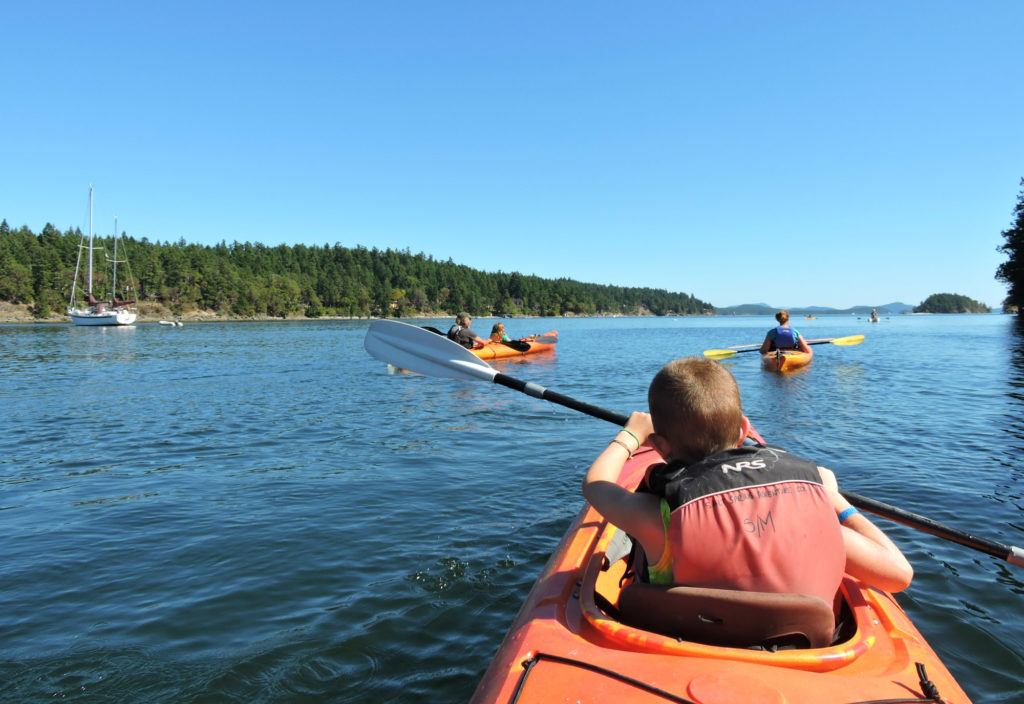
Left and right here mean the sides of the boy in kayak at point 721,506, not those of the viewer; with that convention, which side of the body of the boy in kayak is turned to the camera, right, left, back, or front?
back

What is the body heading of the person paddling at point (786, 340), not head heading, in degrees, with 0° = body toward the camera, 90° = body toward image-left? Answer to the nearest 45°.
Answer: approximately 180°

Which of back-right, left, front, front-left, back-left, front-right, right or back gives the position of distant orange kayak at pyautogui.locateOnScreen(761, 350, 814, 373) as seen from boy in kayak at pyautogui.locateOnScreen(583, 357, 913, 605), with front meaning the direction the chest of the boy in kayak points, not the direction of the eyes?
front

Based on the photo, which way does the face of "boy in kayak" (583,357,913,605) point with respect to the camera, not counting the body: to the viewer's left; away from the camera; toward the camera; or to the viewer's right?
away from the camera

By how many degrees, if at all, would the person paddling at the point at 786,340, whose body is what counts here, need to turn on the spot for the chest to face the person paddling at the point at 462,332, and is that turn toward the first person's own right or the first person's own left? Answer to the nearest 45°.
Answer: approximately 135° to the first person's own left

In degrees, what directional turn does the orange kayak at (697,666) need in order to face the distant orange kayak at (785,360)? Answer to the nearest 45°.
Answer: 0° — it already faces it

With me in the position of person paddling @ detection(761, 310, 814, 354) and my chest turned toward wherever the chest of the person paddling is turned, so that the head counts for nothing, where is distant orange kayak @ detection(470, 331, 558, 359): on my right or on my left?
on my left

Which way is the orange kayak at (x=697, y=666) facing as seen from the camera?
away from the camera

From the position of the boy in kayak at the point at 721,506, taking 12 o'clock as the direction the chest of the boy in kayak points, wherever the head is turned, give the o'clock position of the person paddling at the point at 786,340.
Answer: The person paddling is roughly at 12 o'clock from the boy in kayak.

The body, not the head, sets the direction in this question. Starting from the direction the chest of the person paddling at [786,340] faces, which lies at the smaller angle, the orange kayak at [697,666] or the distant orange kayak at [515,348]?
the distant orange kayak

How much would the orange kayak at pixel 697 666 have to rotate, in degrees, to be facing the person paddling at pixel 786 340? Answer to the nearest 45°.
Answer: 0° — it already faces them

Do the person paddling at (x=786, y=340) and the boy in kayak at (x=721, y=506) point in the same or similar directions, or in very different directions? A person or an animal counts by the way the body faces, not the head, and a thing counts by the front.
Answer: same or similar directions

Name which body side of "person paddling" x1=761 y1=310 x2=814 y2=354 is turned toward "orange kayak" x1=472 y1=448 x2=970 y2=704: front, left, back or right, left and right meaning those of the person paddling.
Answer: back
